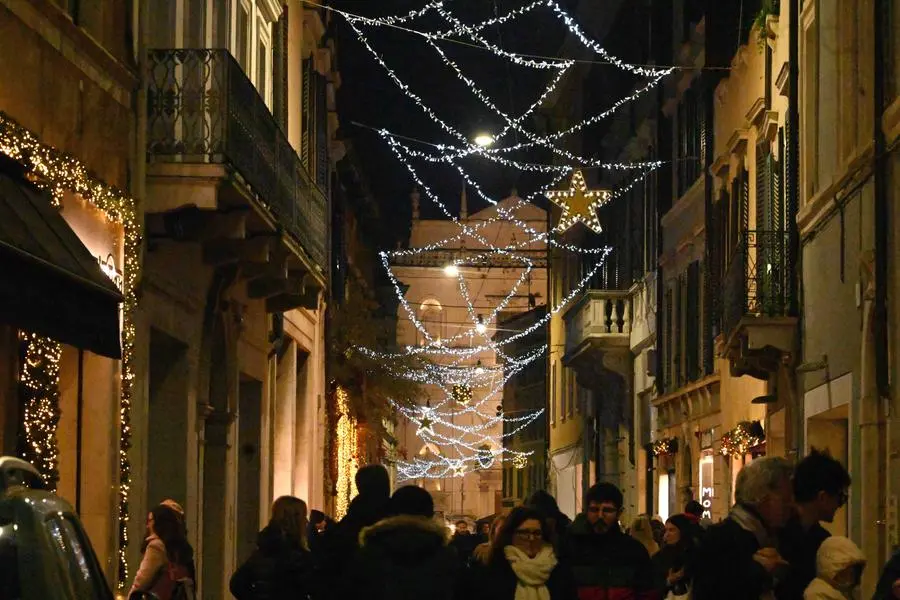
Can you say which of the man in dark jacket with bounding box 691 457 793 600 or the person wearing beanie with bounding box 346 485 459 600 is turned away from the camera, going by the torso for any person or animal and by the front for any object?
the person wearing beanie

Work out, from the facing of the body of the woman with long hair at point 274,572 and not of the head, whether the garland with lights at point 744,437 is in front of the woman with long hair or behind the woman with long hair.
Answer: in front

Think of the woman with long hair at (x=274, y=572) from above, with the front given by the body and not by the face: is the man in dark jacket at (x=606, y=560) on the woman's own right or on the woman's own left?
on the woman's own right

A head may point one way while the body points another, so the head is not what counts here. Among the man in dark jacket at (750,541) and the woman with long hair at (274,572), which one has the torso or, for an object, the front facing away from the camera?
the woman with long hair

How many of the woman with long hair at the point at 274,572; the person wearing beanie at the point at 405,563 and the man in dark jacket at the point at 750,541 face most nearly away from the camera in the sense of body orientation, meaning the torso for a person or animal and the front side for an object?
2

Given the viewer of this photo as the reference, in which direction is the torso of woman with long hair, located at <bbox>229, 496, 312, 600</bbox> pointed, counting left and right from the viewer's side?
facing away from the viewer

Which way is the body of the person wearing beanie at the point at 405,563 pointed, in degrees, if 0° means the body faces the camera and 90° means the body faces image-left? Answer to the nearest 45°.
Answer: approximately 180°

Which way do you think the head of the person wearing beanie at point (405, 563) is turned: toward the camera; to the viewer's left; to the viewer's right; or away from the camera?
away from the camera
